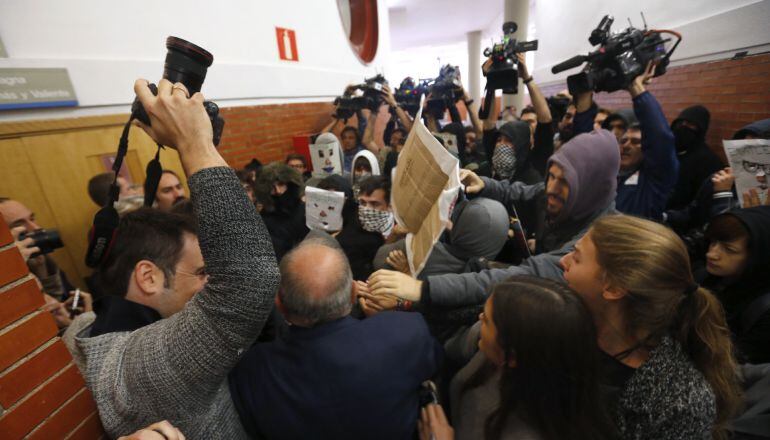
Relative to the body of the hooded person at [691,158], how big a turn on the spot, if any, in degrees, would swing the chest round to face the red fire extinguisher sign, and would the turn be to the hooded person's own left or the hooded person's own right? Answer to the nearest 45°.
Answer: approximately 45° to the hooded person's own right

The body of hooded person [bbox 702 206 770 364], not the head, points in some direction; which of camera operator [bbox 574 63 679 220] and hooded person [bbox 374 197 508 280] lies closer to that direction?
the hooded person

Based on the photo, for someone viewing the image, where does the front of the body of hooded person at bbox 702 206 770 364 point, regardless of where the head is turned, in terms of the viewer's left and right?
facing the viewer and to the left of the viewer

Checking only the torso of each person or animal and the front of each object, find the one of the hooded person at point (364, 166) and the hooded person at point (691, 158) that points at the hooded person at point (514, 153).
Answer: the hooded person at point (691, 158)

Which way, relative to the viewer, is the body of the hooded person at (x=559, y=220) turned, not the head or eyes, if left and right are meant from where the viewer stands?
facing to the left of the viewer

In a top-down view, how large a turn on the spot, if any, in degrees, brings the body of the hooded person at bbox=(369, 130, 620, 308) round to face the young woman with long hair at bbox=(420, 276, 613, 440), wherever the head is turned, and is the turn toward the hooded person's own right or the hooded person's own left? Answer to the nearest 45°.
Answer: approximately 90° to the hooded person's own left

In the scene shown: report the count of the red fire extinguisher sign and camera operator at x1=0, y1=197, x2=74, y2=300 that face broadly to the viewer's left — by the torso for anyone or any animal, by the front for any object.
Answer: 0

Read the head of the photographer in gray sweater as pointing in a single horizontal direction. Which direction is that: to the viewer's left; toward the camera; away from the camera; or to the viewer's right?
to the viewer's right

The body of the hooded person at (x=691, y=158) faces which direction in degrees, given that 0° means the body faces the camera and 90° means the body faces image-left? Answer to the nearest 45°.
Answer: approximately 45°

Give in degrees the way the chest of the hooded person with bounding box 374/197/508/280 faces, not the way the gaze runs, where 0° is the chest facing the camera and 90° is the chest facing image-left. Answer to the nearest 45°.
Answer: approximately 135°

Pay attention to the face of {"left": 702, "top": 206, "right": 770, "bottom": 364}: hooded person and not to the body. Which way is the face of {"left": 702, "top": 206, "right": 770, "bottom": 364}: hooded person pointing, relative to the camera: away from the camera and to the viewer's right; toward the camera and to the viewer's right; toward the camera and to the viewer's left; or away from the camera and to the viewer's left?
toward the camera and to the viewer's left

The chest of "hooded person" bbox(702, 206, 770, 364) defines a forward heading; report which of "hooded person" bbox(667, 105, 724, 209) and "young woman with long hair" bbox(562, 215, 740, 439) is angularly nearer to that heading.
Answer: the young woman with long hair

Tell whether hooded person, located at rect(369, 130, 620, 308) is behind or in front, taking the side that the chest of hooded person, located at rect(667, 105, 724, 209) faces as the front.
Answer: in front
